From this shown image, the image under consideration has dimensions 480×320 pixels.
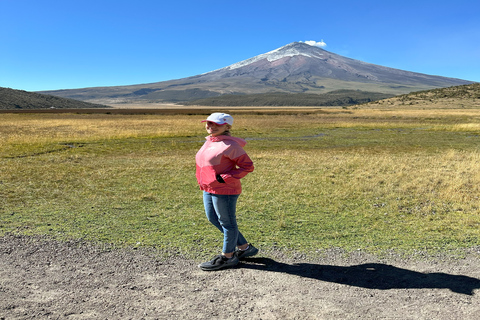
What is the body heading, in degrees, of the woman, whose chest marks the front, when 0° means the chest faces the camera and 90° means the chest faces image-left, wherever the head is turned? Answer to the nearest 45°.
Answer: approximately 45°
